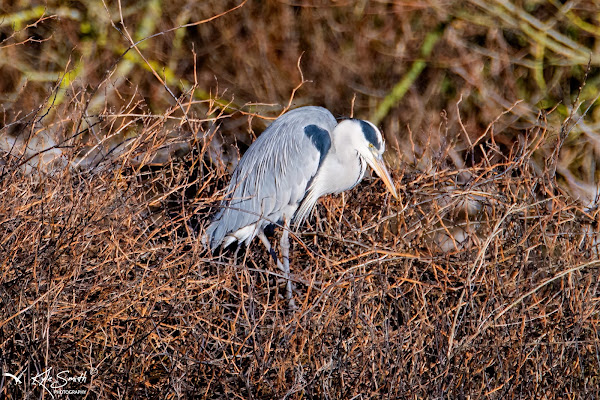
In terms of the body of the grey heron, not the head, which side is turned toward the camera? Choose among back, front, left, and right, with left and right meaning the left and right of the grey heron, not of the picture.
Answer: right
